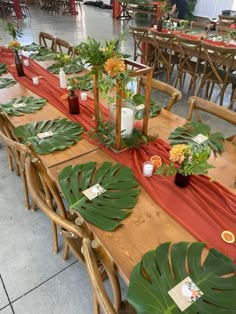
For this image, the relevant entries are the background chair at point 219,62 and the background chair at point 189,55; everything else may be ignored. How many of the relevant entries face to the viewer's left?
0

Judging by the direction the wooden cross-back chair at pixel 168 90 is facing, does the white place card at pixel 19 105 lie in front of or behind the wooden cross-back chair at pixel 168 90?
in front

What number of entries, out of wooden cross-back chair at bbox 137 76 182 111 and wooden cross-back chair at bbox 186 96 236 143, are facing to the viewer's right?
0

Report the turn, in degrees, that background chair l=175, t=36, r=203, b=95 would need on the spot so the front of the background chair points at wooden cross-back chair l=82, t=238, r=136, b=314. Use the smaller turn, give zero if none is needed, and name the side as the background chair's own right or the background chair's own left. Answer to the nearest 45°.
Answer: approximately 135° to the background chair's own right

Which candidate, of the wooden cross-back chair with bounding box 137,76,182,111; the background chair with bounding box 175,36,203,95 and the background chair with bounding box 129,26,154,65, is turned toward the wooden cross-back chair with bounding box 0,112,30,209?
the wooden cross-back chair with bounding box 137,76,182,111

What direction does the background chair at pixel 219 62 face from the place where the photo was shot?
facing away from the viewer and to the right of the viewer

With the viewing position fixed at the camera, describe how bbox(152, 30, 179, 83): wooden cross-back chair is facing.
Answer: facing away from the viewer and to the right of the viewer

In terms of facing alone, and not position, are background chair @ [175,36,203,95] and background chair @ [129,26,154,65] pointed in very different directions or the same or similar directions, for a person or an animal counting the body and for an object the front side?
same or similar directions

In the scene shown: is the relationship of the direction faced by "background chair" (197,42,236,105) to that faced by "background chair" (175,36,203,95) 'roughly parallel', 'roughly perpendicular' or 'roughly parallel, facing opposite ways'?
roughly parallel

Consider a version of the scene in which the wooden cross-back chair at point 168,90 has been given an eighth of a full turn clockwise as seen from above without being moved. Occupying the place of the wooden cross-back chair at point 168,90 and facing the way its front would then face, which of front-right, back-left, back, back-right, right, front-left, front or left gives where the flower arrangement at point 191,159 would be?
left

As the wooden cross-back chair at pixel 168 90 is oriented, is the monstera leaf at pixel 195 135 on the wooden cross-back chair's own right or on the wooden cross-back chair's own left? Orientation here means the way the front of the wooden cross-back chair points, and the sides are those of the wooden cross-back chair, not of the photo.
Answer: on the wooden cross-back chair's own left

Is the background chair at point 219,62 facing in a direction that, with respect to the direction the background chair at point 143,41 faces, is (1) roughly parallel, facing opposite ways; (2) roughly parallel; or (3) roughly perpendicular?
roughly parallel

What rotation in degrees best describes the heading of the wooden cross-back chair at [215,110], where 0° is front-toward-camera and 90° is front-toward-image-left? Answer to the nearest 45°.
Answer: approximately 45°

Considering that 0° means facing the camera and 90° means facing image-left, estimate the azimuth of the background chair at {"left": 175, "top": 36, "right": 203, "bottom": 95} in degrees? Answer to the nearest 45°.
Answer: approximately 225°

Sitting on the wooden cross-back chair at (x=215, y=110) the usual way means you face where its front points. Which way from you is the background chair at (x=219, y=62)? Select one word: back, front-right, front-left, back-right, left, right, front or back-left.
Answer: back-right

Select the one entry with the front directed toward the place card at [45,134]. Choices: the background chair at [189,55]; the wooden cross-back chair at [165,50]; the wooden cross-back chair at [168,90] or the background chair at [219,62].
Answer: the wooden cross-back chair at [168,90]

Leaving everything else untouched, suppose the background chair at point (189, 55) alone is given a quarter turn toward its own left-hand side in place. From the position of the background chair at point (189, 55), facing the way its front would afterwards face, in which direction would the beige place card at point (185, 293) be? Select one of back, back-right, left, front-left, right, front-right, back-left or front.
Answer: back-left

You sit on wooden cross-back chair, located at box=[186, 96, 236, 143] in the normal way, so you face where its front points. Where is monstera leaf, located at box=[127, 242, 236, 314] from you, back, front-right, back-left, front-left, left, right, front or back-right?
front-left

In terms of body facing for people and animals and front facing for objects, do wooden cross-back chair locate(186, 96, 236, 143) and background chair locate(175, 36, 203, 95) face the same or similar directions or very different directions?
very different directions
